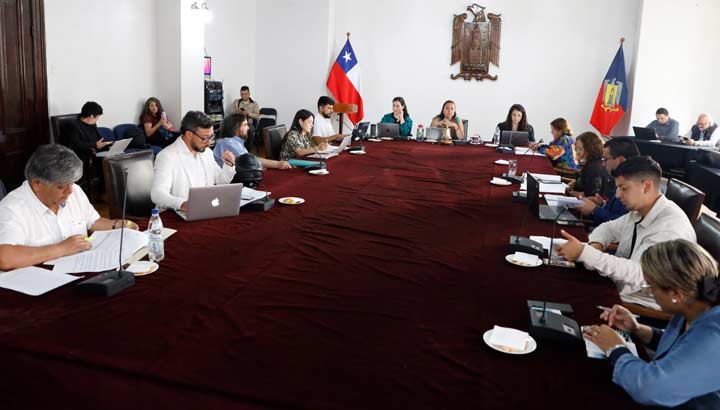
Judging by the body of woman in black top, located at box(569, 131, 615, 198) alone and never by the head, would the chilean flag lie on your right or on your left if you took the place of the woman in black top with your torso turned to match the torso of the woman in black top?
on your right

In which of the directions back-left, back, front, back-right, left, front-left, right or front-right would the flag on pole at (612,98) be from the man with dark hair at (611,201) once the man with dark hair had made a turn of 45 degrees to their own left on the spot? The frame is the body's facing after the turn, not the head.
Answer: back-right

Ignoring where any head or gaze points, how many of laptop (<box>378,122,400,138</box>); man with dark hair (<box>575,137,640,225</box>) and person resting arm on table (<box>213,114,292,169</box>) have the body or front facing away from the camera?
1

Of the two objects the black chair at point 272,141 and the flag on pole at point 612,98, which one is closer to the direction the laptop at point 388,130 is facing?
the flag on pole

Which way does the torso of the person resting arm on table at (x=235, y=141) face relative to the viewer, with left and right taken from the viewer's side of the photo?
facing to the right of the viewer

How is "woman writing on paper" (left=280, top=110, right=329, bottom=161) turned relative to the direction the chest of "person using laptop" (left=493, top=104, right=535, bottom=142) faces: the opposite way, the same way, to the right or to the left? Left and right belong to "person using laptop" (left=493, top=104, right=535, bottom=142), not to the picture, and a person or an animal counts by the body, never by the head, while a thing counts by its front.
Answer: to the left

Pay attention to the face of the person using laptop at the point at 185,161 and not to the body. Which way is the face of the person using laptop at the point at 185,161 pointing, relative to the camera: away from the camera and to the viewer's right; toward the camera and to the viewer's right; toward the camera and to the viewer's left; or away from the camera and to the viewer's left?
toward the camera and to the viewer's right

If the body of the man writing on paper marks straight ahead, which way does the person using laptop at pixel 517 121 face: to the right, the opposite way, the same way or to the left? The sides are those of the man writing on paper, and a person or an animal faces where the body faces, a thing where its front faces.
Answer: to the right

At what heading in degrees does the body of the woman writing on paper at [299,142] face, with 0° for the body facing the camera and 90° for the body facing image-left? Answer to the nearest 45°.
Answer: approximately 270°

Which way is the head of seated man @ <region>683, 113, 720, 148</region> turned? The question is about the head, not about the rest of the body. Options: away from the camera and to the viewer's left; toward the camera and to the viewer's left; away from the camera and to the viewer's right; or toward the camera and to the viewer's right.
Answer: toward the camera and to the viewer's left

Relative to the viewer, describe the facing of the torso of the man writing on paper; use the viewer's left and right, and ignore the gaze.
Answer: facing the viewer and to the right of the viewer

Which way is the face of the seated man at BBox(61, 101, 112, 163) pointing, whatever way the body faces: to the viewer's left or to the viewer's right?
to the viewer's right
